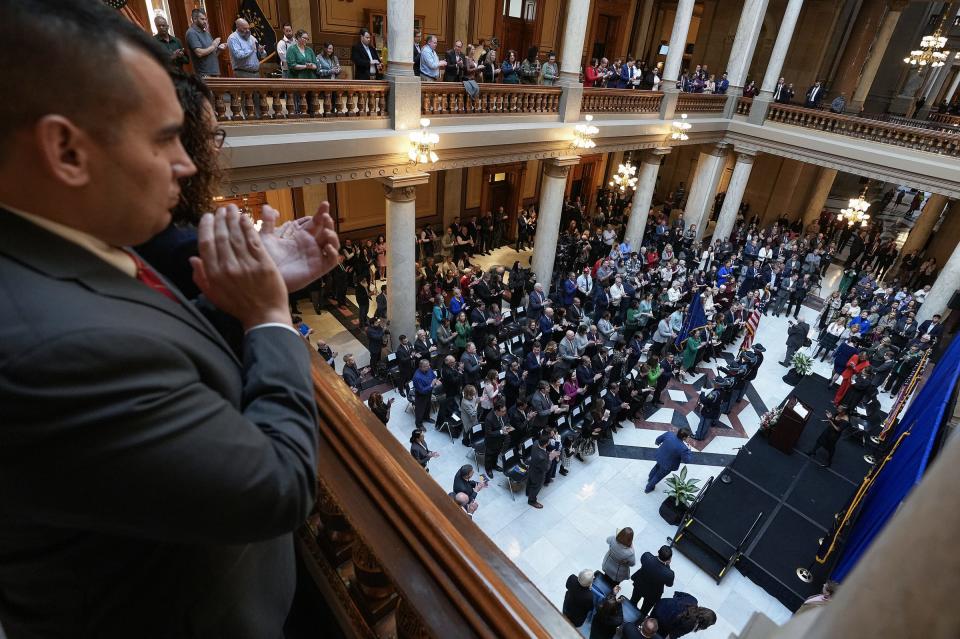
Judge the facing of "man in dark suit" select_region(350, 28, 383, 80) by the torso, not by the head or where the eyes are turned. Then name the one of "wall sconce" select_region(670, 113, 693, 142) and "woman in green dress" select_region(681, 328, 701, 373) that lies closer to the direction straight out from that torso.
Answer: the woman in green dress

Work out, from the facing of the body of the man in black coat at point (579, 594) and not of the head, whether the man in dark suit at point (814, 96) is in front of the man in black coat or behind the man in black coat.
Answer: in front

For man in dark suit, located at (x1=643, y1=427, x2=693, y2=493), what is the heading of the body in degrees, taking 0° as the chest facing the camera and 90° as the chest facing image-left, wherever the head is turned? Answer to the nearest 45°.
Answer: approximately 225°

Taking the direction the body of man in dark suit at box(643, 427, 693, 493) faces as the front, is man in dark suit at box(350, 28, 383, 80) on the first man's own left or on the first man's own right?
on the first man's own left

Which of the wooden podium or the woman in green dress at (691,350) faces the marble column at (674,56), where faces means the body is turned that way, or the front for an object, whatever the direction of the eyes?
the wooden podium

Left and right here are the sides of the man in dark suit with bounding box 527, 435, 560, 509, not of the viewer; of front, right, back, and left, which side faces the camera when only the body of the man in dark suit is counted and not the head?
right

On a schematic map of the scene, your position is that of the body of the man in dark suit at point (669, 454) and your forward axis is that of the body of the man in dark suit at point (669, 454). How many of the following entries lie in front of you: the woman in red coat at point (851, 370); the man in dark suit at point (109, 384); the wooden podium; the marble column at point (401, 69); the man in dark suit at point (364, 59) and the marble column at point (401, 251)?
2

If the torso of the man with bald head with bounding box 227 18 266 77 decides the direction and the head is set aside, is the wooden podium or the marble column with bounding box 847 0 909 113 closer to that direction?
the wooden podium

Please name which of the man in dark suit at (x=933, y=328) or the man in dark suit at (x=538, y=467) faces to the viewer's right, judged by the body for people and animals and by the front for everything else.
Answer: the man in dark suit at (x=538, y=467)

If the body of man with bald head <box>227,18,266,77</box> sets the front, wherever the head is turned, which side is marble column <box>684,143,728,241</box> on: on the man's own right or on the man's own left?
on the man's own left

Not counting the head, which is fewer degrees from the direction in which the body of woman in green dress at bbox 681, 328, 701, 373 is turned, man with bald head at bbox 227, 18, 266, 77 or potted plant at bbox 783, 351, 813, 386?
the potted plant

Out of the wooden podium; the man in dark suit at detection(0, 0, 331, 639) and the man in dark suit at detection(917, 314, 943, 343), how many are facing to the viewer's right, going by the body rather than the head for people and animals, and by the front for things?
1

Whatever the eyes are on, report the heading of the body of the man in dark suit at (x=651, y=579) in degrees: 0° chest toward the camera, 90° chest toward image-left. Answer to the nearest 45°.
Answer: approximately 225°

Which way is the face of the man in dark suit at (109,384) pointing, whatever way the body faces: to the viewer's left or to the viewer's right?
to the viewer's right
